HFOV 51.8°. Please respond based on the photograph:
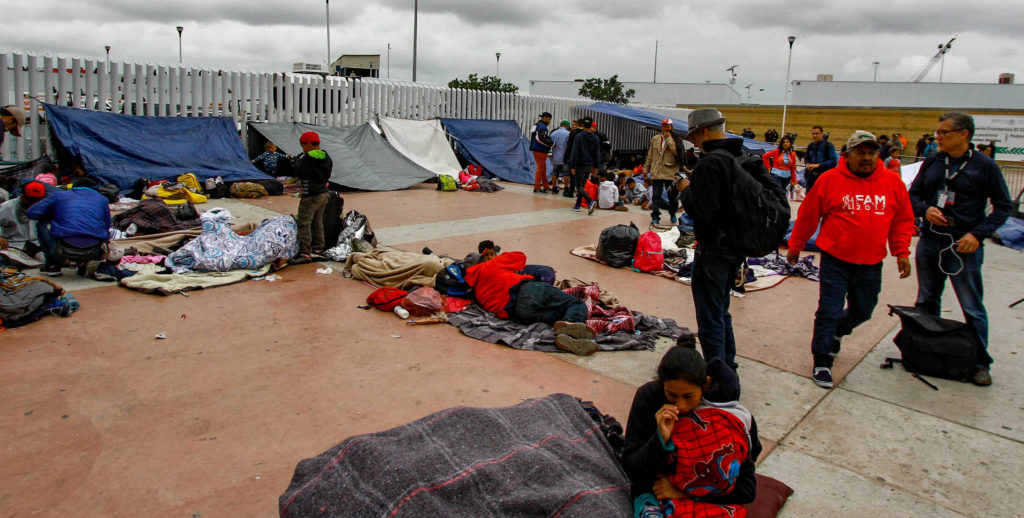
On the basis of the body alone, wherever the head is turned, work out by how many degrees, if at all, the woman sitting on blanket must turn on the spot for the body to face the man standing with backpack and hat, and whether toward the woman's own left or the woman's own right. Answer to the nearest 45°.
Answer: approximately 180°

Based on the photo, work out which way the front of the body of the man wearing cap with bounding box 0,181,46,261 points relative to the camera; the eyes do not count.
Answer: to the viewer's right

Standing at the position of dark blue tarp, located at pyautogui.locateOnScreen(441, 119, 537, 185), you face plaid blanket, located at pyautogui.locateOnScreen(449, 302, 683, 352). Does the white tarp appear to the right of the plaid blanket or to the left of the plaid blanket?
right

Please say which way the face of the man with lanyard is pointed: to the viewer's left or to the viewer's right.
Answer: to the viewer's left

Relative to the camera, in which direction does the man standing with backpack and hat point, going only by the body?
to the viewer's left

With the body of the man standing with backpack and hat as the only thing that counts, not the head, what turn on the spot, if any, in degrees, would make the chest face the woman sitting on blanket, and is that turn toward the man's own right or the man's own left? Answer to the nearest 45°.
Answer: approximately 90° to the man's own left

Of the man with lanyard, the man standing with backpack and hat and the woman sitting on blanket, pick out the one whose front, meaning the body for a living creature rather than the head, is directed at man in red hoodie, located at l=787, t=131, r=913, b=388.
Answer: the man with lanyard

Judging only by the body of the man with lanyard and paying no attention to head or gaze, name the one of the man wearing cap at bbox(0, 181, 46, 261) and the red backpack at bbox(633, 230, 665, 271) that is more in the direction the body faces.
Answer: the man wearing cap
